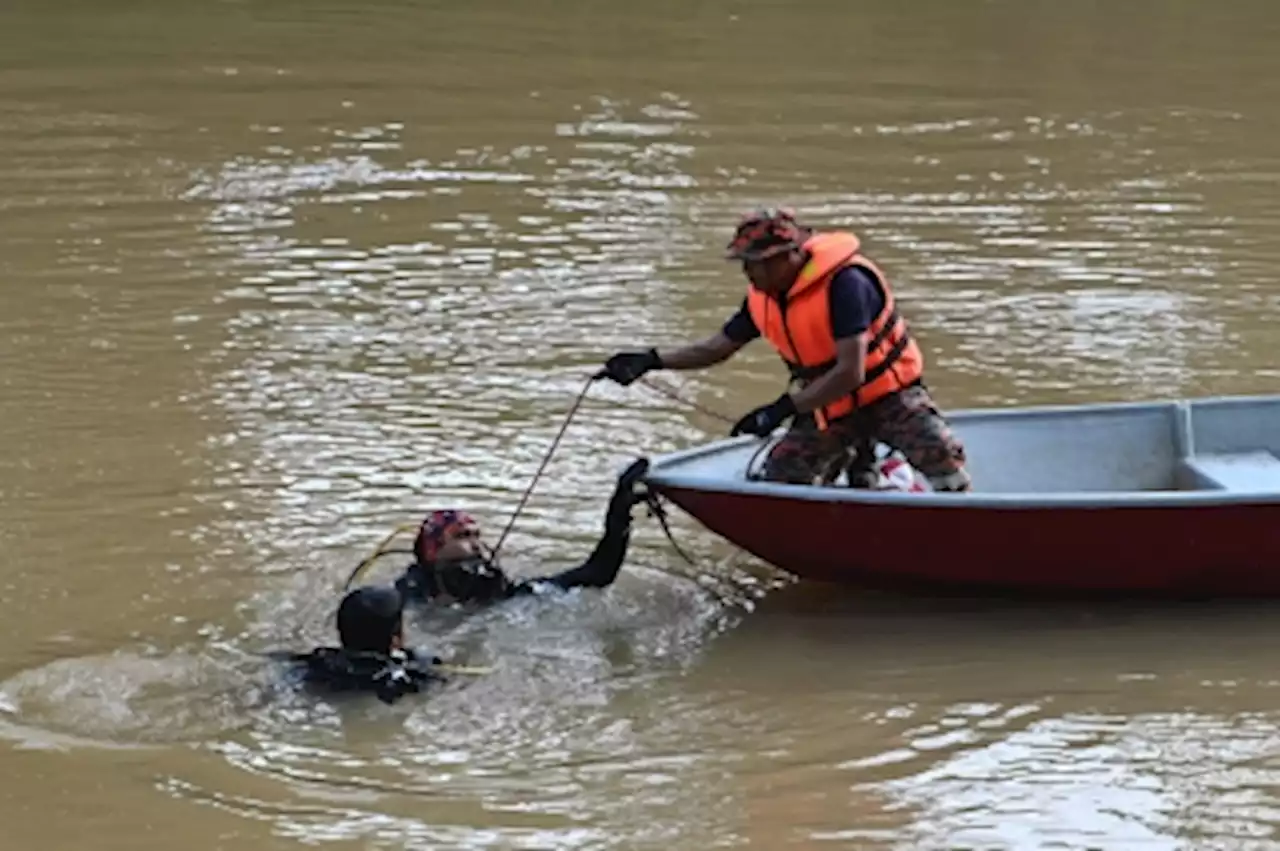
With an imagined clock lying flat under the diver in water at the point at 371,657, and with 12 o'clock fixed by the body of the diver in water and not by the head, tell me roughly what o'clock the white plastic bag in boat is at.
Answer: The white plastic bag in boat is roughly at 1 o'clock from the diver in water.

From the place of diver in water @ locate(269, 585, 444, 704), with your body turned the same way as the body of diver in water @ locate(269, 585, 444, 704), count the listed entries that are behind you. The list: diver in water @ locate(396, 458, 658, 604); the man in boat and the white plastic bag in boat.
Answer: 0

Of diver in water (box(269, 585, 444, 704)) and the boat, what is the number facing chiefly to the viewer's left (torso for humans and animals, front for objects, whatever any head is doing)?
1

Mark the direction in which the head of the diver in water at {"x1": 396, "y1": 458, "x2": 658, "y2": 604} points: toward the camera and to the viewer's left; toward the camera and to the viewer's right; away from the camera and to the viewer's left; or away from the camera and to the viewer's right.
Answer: toward the camera and to the viewer's right

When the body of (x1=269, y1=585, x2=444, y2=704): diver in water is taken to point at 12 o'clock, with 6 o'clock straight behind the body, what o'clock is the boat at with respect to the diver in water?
The boat is roughly at 1 o'clock from the diver in water.

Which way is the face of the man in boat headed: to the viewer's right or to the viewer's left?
to the viewer's left

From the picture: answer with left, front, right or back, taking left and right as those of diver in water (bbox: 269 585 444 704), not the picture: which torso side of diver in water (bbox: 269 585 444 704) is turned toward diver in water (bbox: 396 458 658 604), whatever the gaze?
front

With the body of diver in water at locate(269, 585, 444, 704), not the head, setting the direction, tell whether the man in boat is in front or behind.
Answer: in front

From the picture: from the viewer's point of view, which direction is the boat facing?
to the viewer's left

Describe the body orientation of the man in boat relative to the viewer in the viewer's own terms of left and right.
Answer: facing the viewer and to the left of the viewer

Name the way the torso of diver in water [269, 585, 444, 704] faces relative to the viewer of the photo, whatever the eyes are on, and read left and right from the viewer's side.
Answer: facing away from the viewer and to the right of the viewer

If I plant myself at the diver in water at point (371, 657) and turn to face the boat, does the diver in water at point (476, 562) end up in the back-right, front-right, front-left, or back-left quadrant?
front-left
